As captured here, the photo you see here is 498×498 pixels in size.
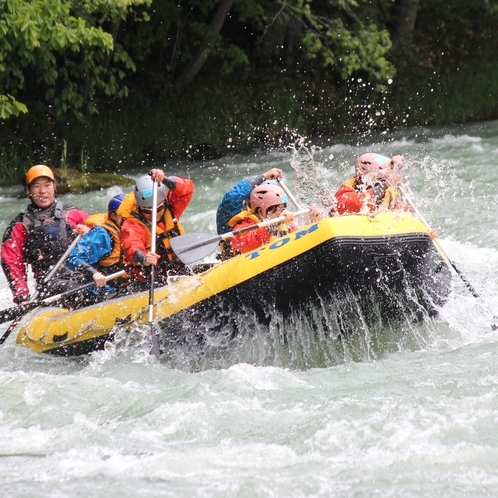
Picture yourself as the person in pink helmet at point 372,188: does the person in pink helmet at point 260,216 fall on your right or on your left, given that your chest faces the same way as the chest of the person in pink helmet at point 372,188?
on your right

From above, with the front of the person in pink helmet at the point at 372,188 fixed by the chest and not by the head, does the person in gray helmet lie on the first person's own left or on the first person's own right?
on the first person's own right
